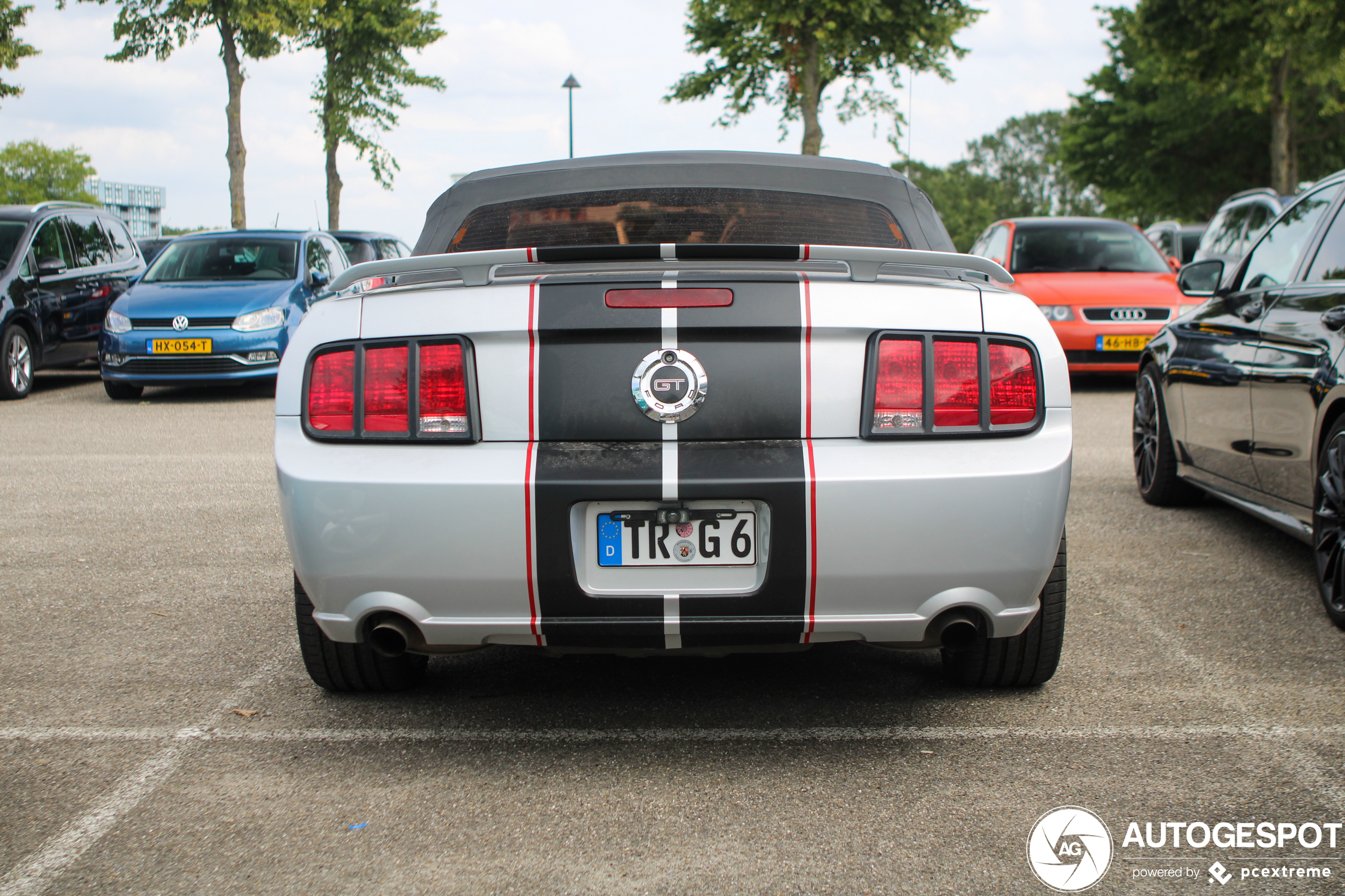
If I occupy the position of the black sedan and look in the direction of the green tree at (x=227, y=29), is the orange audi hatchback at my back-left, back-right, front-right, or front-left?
front-right

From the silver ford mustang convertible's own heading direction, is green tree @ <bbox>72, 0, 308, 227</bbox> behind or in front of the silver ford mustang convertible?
in front

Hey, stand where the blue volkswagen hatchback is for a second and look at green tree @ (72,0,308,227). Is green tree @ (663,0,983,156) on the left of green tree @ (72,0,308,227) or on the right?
right

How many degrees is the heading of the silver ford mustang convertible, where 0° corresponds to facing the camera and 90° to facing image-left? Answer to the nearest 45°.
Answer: approximately 180°

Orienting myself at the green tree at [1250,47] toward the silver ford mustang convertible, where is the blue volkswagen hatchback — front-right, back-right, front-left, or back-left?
front-right

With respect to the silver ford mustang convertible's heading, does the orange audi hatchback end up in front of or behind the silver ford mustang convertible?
in front

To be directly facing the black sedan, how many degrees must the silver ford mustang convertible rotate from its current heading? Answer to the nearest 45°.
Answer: approximately 45° to its right

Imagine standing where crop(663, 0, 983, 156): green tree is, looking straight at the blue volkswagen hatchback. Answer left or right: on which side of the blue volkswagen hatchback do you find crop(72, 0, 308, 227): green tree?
right
